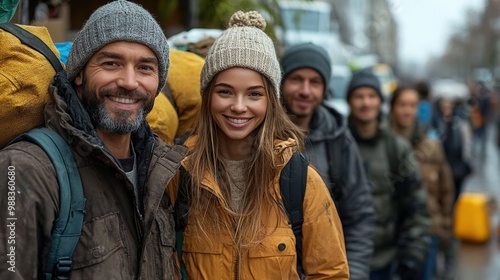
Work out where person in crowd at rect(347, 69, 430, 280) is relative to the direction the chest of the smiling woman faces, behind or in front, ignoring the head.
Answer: behind

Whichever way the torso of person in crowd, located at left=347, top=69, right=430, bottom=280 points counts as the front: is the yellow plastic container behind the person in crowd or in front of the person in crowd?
behind

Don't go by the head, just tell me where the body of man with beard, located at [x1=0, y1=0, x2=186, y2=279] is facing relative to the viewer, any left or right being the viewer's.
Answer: facing the viewer and to the right of the viewer

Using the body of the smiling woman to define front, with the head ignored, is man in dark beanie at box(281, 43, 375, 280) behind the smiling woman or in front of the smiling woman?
behind

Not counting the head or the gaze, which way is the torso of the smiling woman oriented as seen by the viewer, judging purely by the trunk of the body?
toward the camera

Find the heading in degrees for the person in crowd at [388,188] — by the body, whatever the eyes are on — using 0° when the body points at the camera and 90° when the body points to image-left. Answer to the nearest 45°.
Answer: approximately 45°

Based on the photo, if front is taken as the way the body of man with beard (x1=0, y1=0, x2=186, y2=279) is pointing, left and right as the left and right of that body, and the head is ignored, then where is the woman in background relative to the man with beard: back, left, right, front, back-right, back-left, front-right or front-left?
left

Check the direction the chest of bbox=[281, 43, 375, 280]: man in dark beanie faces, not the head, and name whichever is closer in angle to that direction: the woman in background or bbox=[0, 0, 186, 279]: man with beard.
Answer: the man with beard

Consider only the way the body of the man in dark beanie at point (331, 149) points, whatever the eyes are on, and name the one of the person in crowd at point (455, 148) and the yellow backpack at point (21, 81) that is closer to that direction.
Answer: the yellow backpack

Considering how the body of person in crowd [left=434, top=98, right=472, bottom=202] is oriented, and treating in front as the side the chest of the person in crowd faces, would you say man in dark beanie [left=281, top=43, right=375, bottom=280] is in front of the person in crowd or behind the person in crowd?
in front
